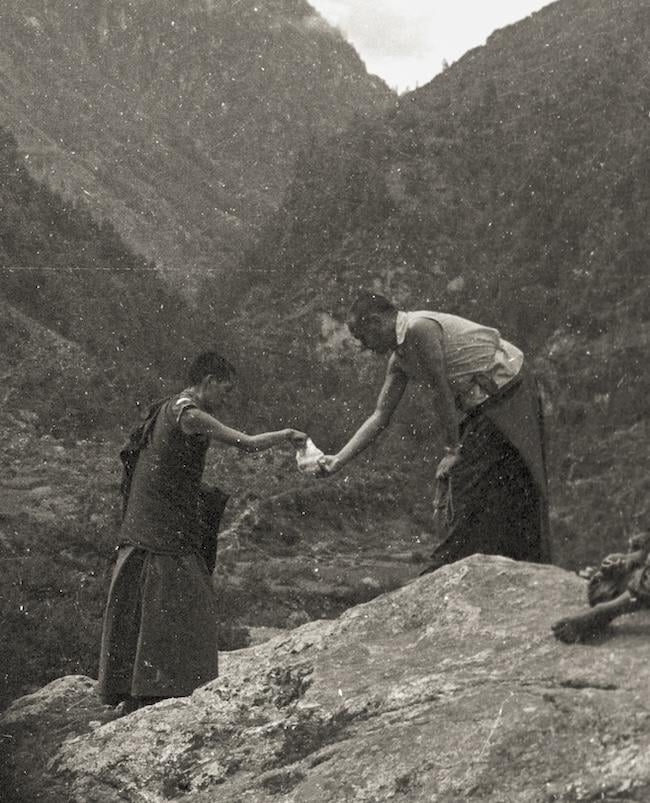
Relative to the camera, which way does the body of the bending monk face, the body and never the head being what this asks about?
to the viewer's left

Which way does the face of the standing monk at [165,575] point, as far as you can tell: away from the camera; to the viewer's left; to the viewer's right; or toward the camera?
to the viewer's right

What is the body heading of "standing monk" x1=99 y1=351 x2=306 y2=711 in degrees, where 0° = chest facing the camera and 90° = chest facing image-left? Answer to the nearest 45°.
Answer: approximately 270°
